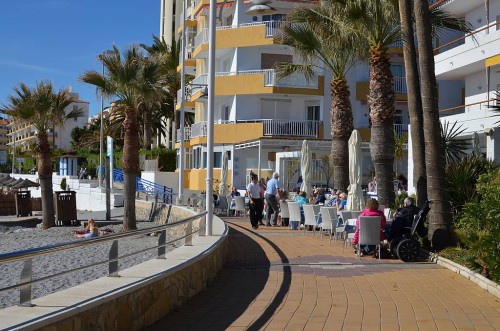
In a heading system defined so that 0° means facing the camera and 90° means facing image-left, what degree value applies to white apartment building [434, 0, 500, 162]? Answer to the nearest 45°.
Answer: approximately 45°

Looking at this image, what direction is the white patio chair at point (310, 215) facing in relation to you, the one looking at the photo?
facing away from the viewer and to the right of the viewer

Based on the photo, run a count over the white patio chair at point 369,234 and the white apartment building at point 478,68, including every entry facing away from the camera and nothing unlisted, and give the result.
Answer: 1

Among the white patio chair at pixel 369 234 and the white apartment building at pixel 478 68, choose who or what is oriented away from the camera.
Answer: the white patio chair

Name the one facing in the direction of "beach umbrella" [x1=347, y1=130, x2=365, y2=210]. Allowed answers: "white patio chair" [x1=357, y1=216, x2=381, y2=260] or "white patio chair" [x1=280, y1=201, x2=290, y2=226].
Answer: "white patio chair" [x1=357, y1=216, x2=381, y2=260]

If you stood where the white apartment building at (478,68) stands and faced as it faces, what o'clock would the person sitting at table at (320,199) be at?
The person sitting at table is roughly at 12 o'clock from the white apartment building.

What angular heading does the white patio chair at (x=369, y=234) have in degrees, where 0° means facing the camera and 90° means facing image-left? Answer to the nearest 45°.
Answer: approximately 180°

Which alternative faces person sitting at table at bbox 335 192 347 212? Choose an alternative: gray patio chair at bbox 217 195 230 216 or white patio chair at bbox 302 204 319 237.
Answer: white patio chair at bbox 302 204 319 237

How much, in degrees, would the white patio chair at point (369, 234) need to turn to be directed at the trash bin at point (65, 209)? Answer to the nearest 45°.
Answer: approximately 45° to its left
